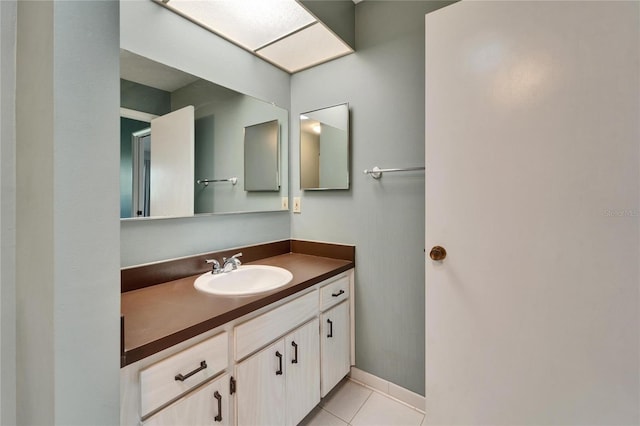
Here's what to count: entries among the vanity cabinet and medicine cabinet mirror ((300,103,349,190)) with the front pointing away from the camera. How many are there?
0

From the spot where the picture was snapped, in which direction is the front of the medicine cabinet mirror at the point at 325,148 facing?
facing the viewer and to the left of the viewer

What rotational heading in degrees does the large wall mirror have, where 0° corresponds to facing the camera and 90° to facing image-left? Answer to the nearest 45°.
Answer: approximately 315°

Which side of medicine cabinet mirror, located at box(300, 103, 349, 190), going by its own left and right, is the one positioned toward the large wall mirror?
front

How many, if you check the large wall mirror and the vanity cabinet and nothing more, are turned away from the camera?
0

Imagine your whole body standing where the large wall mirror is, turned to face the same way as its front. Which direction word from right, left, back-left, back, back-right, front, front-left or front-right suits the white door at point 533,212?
front

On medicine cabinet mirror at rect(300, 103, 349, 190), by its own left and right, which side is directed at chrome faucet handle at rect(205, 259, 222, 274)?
front

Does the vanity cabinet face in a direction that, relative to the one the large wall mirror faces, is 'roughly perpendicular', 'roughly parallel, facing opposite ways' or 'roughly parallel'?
roughly parallel

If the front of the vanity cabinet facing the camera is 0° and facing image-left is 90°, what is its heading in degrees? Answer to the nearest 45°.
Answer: approximately 315°
